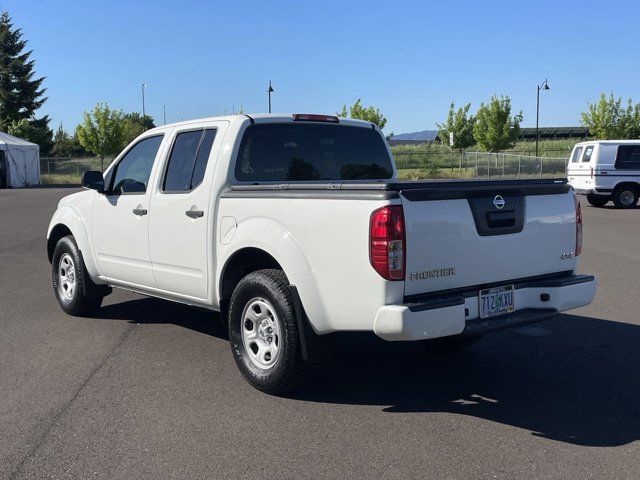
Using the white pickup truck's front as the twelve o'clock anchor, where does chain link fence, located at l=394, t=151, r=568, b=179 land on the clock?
The chain link fence is roughly at 2 o'clock from the white pickup truck.

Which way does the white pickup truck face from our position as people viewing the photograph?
facing away from the viewer and to the left of the viewer

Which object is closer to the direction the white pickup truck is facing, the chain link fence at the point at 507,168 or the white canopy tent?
the white canopy tent

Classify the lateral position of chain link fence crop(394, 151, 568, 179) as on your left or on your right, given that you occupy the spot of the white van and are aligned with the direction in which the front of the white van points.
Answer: on your left

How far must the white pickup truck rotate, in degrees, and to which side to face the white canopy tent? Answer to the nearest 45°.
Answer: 0° — it already faces it

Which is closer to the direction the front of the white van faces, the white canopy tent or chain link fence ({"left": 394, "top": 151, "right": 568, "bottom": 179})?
the chain link fence

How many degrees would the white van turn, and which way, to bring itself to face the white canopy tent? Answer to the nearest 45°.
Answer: approximately 135° to its left

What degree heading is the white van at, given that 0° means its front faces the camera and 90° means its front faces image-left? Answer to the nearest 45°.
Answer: approximately 225°

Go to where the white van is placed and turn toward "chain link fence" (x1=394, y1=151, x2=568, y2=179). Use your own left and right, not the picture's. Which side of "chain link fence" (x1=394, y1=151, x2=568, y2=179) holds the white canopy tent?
left

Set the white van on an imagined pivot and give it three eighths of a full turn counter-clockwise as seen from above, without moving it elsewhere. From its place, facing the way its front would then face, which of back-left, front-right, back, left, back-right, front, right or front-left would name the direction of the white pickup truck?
left
